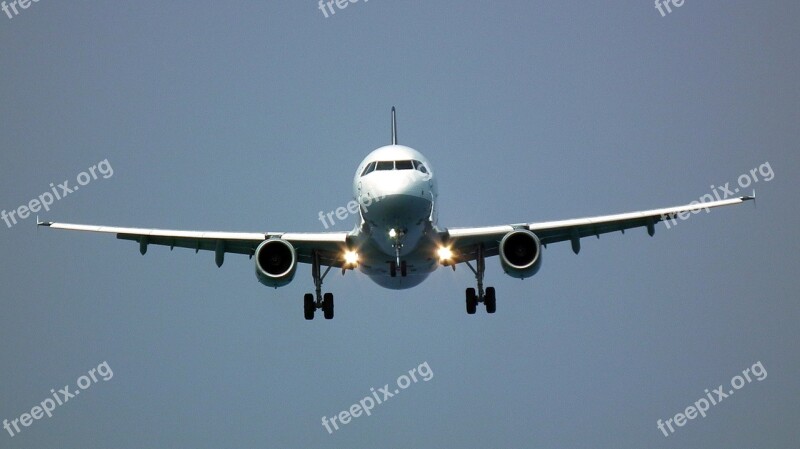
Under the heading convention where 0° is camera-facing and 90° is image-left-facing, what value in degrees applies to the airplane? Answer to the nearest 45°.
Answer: approximately 0°
